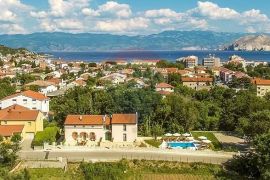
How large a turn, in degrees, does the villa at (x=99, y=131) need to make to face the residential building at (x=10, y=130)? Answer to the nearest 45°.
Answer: approximately 90° to its right

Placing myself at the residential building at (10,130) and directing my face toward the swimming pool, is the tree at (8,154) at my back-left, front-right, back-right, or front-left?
front-right

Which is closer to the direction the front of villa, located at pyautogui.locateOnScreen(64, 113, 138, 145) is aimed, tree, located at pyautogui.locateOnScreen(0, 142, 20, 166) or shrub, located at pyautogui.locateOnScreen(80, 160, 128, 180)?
the shrub

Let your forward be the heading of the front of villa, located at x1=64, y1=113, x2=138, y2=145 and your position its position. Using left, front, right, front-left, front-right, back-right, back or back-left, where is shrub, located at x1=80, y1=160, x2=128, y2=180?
front

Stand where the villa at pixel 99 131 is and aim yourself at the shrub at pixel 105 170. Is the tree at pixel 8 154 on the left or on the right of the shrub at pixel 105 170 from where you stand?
right

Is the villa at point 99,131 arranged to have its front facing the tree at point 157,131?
no

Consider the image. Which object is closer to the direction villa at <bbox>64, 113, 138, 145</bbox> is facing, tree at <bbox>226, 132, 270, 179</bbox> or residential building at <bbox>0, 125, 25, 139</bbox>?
the tree

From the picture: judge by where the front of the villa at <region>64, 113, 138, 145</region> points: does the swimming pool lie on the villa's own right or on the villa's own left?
on the villa's own left

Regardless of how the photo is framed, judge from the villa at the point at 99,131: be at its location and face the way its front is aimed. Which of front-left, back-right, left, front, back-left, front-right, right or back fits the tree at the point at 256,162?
front-left

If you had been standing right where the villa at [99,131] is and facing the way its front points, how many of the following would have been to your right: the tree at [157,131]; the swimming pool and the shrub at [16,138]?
1

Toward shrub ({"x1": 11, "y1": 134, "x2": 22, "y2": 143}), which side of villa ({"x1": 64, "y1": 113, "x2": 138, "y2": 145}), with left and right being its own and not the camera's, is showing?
right

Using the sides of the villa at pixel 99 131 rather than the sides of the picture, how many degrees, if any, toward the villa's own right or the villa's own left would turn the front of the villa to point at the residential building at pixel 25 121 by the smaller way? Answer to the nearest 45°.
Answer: approximately 90° to the villa's own right

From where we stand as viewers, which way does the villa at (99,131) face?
facing the viewer

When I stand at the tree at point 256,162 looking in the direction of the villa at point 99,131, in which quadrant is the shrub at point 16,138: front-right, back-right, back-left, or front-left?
front-left
